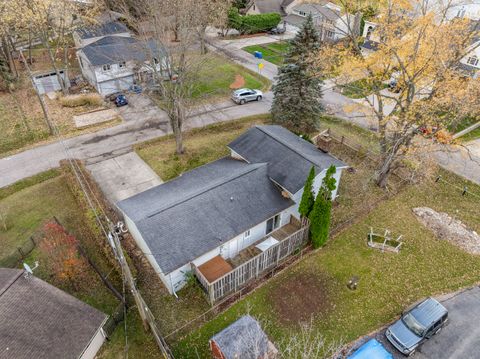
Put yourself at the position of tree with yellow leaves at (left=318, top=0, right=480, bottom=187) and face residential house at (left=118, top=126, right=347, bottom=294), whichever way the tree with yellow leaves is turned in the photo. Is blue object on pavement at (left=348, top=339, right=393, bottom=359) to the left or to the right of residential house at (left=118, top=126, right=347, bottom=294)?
left

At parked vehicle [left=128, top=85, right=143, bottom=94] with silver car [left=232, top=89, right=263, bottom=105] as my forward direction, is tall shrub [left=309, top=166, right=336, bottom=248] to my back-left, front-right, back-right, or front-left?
front-right

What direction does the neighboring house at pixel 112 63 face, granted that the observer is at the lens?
facing the viewer and to the right of the viewer

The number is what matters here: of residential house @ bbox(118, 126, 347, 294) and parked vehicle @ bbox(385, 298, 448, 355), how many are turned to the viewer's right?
0

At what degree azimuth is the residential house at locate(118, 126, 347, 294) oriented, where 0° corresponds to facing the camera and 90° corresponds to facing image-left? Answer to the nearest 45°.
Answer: approximately 135°

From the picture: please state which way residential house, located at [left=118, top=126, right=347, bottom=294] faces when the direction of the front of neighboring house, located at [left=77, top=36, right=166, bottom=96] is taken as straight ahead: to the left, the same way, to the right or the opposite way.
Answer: the opposite way

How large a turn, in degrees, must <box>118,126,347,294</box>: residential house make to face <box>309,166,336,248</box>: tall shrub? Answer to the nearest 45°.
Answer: approximately 135° to its right

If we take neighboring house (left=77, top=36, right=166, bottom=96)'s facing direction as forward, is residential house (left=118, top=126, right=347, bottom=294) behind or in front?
in front
